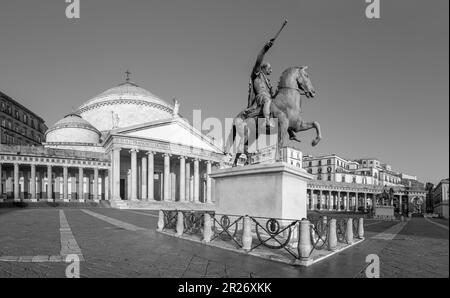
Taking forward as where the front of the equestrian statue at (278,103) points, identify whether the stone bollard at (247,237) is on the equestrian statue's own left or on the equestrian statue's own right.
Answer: on the equestrian statue's own right

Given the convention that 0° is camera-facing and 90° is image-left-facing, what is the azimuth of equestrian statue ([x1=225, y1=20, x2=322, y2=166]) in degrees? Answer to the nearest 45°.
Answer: approximately 315°
